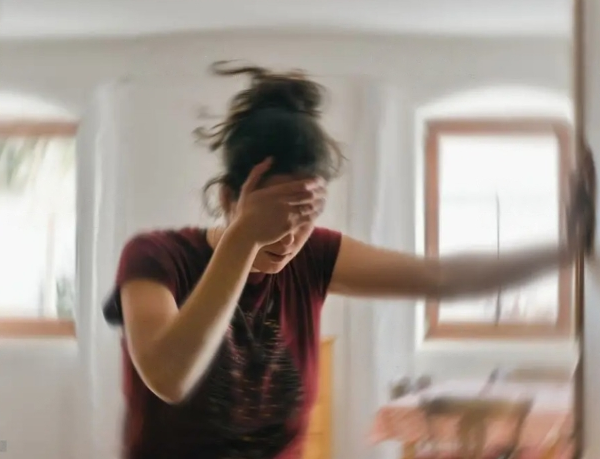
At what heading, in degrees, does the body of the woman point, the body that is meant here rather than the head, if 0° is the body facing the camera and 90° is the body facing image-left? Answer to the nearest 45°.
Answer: approximately 315°
